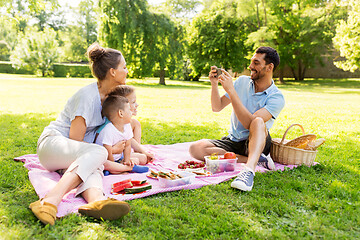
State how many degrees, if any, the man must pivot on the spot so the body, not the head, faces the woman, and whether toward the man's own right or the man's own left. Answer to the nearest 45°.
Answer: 0° — they already face them

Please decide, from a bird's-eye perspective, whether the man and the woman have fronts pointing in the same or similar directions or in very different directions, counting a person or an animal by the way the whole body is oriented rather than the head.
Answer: very different directions

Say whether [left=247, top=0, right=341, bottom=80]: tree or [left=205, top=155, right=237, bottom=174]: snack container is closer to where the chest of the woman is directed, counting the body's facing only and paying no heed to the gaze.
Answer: the snack container

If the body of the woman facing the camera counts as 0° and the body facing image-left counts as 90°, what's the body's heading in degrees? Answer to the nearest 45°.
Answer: approximately 270°

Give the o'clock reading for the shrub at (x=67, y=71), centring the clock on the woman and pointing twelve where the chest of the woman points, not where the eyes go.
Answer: The shrub is roughly at 9 o'clock from the woman.

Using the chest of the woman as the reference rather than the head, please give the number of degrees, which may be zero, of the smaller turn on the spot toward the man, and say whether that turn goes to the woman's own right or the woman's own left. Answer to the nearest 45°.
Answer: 0° — they already face them

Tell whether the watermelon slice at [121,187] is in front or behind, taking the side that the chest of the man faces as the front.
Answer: in front

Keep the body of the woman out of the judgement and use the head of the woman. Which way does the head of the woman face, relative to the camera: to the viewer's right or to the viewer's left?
to the viewer's right
